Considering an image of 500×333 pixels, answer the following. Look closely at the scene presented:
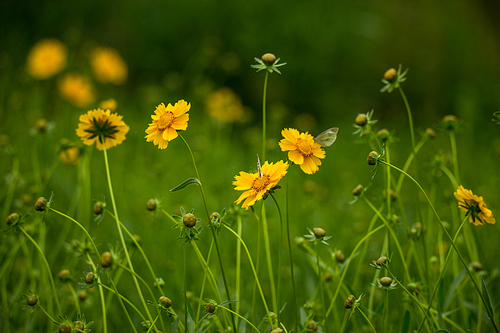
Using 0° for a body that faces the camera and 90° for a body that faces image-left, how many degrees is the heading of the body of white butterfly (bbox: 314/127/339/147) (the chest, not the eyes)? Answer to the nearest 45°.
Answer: approximately 90°
